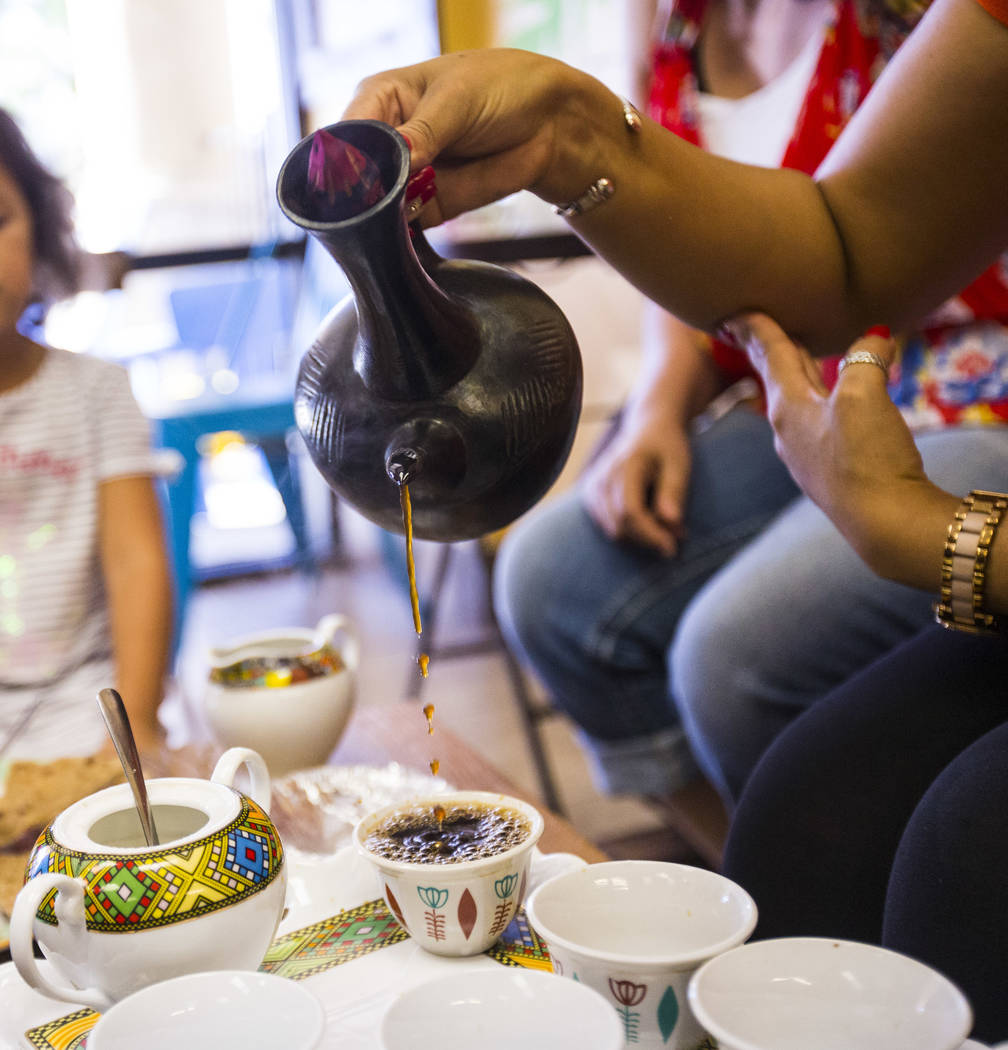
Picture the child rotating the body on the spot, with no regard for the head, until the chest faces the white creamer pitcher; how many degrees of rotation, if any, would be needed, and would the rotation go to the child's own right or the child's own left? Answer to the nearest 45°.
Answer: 0° — they already face it

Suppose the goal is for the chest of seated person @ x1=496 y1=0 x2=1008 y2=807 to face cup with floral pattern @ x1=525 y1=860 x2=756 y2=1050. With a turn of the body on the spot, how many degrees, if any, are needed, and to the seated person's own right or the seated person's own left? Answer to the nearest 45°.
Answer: approximately 45° to the seated person's own left

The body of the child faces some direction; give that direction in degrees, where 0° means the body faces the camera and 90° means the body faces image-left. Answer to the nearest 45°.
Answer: approximately 0°

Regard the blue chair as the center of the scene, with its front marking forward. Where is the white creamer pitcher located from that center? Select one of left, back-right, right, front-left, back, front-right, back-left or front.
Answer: front-left

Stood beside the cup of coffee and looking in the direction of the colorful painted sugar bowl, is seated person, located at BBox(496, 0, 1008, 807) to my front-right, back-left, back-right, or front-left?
back-right

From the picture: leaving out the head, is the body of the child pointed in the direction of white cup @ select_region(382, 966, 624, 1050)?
yes
